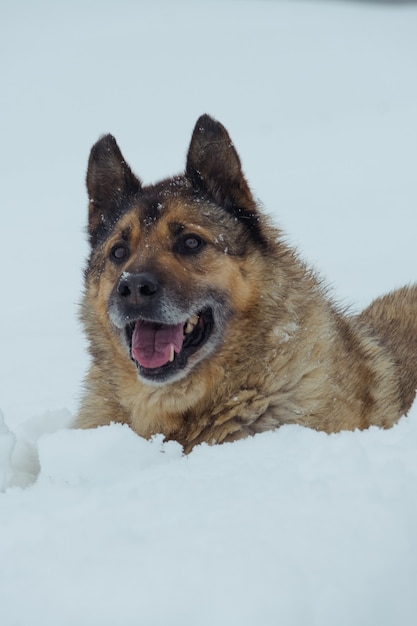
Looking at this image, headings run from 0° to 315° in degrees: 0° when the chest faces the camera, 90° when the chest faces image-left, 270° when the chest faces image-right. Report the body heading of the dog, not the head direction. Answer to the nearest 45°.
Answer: approximately 45°
